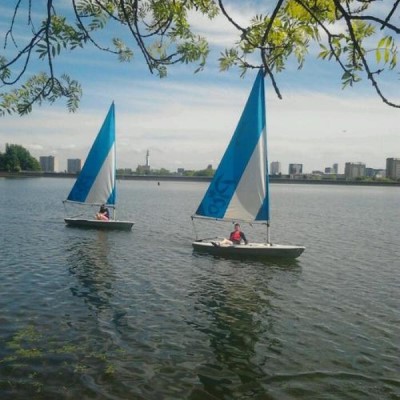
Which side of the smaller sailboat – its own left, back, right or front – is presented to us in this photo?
right

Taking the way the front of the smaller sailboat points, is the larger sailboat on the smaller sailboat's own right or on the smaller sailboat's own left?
on the smaller sailboat's own right

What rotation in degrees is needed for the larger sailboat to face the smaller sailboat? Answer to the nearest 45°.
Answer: approximately 135° to its left

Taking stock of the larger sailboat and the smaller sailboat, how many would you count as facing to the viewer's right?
2

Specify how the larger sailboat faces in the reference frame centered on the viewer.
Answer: facing to the right of the viewer
